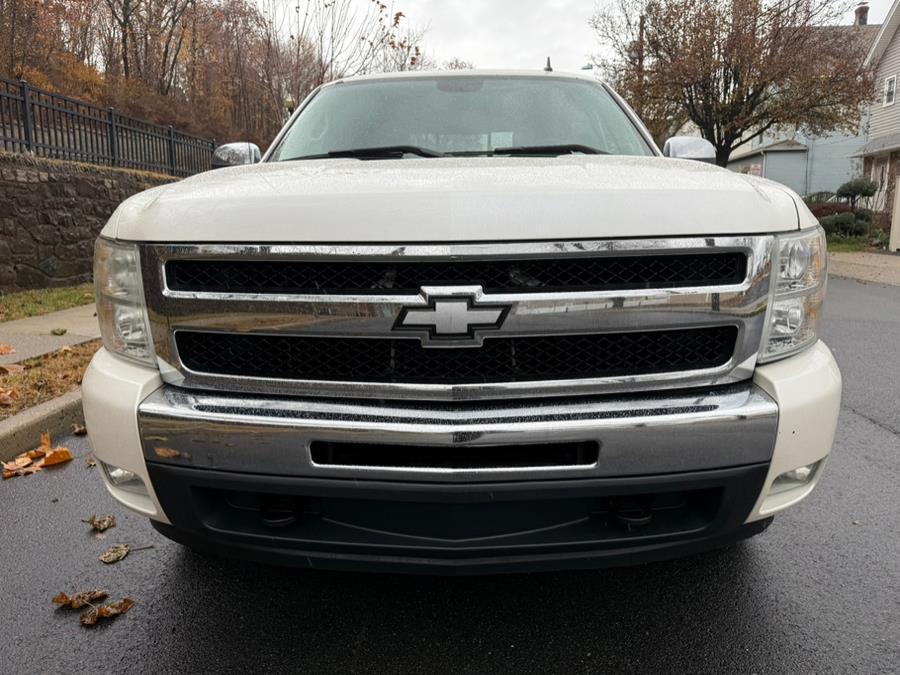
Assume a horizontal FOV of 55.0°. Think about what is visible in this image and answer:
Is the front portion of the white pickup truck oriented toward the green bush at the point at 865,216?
no

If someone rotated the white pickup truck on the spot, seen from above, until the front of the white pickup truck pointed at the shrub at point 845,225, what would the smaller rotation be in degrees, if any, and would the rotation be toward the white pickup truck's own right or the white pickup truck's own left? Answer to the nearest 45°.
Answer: approximately 135° to the white pickup truck's own left

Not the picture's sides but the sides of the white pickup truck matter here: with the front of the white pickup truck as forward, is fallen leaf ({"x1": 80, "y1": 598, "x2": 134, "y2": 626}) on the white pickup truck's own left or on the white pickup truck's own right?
on the white pickup truck's own right

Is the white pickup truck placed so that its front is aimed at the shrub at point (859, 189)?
no

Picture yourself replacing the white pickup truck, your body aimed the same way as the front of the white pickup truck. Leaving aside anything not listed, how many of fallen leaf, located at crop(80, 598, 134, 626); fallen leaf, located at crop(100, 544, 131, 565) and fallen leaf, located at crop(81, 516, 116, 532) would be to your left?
0

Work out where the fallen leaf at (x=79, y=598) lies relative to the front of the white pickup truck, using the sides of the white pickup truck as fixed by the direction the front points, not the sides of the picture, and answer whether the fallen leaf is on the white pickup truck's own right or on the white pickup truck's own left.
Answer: on the white pickup truck's own right

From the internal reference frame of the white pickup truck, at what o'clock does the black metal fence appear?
The black metal fence is roughly at 5 o'clock from the white pickup truck.

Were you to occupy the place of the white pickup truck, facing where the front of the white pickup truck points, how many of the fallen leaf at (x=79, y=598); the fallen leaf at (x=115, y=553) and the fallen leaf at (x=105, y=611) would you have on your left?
0

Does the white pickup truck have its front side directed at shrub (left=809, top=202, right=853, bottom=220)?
no

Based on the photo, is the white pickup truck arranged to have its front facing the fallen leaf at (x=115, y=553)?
no

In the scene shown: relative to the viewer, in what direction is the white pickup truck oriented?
toward the camera

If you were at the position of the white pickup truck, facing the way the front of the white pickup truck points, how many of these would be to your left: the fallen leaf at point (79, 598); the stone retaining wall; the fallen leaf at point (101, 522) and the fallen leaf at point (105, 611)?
0
